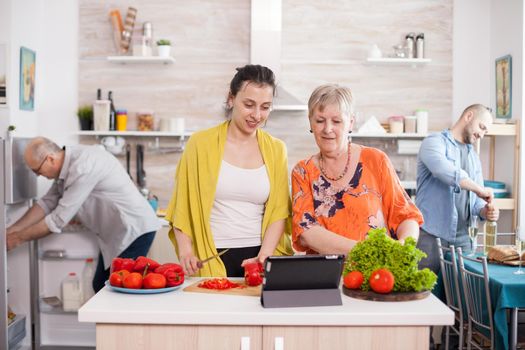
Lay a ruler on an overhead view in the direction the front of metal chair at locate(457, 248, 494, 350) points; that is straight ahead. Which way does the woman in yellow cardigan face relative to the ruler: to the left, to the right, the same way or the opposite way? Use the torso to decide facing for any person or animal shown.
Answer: to the right

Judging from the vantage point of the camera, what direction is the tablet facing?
facing away from the viewer

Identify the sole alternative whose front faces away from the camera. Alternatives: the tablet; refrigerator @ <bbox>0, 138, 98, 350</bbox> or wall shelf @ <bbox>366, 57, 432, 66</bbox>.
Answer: the tablet

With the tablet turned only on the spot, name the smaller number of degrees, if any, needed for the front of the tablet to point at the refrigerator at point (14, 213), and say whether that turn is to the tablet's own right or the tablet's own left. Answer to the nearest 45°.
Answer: approximately 45° to the tablet's own left

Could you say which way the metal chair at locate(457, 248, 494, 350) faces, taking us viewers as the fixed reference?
facing away from the viewer and to the right of the viewer

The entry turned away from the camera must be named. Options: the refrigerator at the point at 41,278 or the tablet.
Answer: the tablet

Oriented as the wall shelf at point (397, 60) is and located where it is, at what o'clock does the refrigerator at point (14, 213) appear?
The refrigerator is roughly at 2 o'clock from the wall shelf.

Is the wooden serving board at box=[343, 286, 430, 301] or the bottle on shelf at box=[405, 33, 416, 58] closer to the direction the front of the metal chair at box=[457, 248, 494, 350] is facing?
the bottle on shelf

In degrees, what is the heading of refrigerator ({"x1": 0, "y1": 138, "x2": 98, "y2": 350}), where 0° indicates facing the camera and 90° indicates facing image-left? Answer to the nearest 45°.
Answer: approximately 315°
